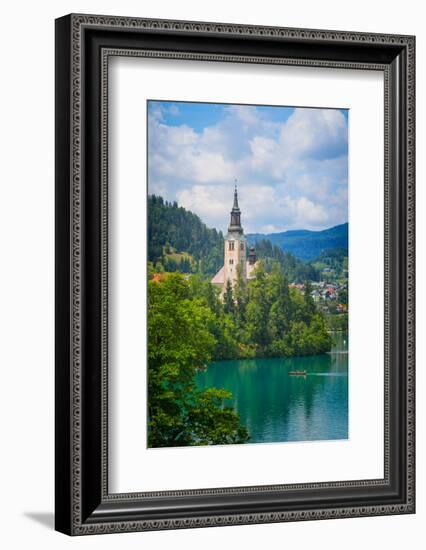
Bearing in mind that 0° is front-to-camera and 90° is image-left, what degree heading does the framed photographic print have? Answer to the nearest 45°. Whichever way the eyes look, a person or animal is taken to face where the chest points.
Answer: approximately 315°
